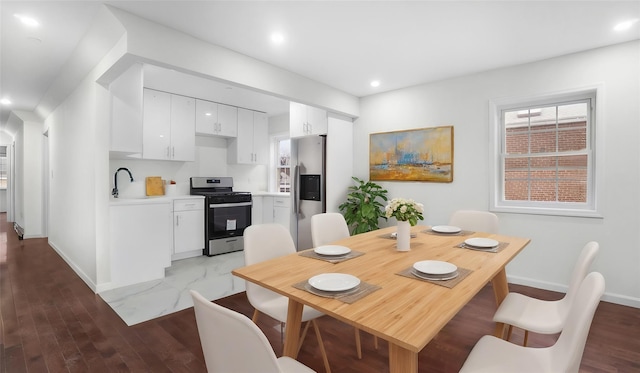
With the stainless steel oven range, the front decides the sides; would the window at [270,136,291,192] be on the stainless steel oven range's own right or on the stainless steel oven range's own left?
on the stainless steel oven range's own left

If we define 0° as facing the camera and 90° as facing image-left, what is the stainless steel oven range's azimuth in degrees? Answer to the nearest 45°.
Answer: approximately 315°

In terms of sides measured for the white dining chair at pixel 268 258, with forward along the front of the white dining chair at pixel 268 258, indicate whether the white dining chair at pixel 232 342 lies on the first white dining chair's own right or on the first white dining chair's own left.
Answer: on the first white dining chair's own right

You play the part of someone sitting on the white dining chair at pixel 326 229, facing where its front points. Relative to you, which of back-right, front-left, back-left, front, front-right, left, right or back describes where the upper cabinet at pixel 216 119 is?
back

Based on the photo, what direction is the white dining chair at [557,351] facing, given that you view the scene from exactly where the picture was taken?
facing to the left of the viewer

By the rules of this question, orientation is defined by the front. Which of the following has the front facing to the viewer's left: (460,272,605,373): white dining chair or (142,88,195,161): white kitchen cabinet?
the white dining chair

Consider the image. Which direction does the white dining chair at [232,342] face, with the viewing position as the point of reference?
facing away from the viewer and to the right of the viewer

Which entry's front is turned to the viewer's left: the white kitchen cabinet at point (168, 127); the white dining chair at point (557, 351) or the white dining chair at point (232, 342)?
the white dining chair at point (557, 351)

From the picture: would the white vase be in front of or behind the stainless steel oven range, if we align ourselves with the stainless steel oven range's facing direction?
in front

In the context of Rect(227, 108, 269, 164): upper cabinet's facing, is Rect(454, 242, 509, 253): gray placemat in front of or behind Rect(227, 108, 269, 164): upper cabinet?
in front

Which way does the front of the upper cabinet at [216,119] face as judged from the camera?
facing the viewer and to the right of the viewer

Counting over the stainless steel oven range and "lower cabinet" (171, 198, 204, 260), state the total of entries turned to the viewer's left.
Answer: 0
